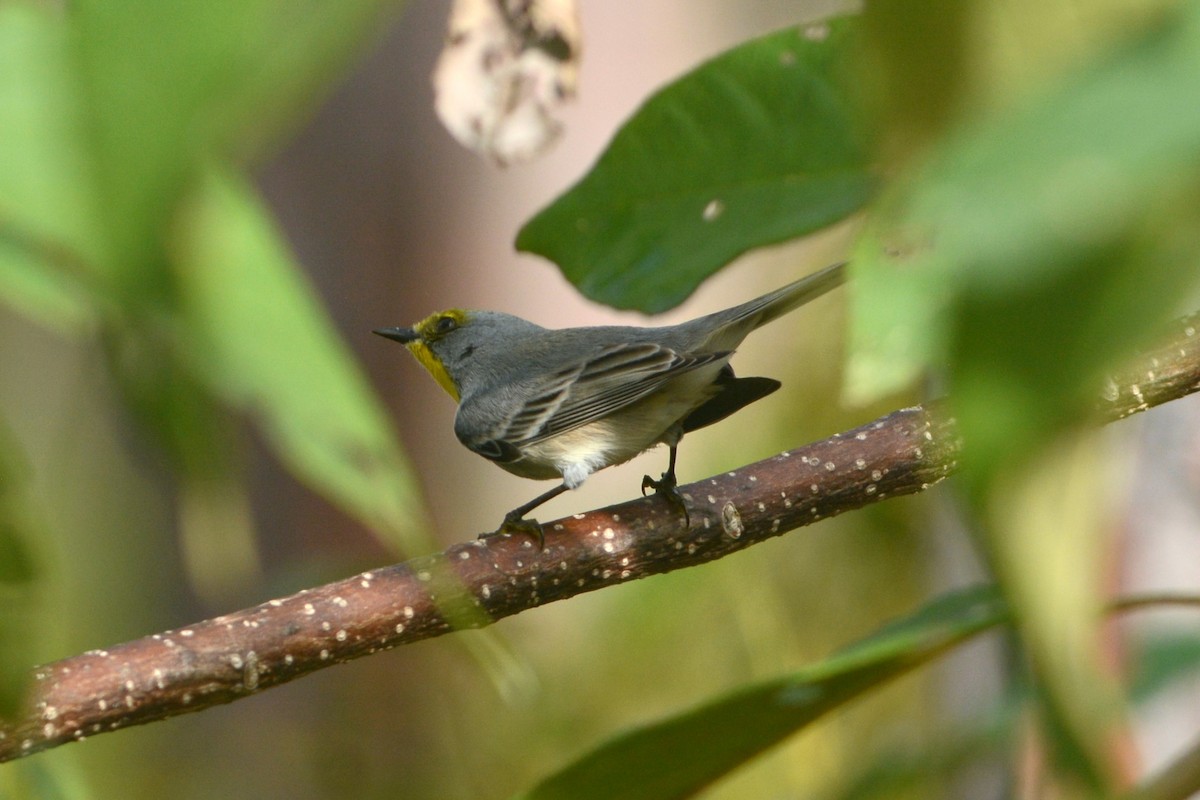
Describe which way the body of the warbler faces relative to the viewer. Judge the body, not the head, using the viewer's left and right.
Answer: facing to the left of the viewer

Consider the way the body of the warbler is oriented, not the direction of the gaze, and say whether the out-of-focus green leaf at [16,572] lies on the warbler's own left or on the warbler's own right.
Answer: on the warbler's own left

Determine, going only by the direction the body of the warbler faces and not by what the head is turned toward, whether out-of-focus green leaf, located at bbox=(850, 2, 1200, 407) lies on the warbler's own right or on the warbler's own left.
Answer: on the warbler's own left

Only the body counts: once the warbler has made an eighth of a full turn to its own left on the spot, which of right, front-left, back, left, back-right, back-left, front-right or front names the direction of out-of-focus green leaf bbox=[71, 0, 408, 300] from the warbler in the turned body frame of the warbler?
front-left

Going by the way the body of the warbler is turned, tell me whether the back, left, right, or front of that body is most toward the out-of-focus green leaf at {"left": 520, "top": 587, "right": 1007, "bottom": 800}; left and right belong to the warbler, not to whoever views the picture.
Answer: left

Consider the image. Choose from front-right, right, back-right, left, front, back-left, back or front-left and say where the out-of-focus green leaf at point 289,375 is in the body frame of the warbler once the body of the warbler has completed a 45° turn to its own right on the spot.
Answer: back-left
